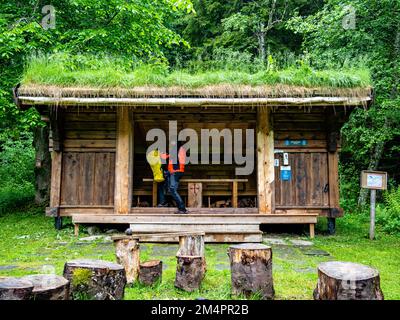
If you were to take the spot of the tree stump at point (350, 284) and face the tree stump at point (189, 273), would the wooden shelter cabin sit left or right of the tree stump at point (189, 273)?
right

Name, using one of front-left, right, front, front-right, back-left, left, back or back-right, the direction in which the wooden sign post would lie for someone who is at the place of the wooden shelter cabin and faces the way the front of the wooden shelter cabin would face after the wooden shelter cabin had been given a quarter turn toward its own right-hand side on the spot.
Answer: back

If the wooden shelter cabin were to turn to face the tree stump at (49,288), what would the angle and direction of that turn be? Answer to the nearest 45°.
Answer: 0° — it already faces it

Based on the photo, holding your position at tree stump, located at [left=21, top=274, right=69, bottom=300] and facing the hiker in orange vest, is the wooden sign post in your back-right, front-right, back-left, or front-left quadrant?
front-right

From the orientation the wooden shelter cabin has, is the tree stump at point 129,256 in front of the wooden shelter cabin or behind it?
in front

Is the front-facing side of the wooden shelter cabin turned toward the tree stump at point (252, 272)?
yes

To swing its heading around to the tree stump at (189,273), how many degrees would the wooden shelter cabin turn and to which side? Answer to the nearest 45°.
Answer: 0° — it already faces it

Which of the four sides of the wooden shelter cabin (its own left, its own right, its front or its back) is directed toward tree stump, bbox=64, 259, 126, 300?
front

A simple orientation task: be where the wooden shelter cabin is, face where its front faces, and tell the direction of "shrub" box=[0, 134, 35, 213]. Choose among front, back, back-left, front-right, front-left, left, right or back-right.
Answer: back-right

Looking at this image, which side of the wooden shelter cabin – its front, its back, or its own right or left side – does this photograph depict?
front
